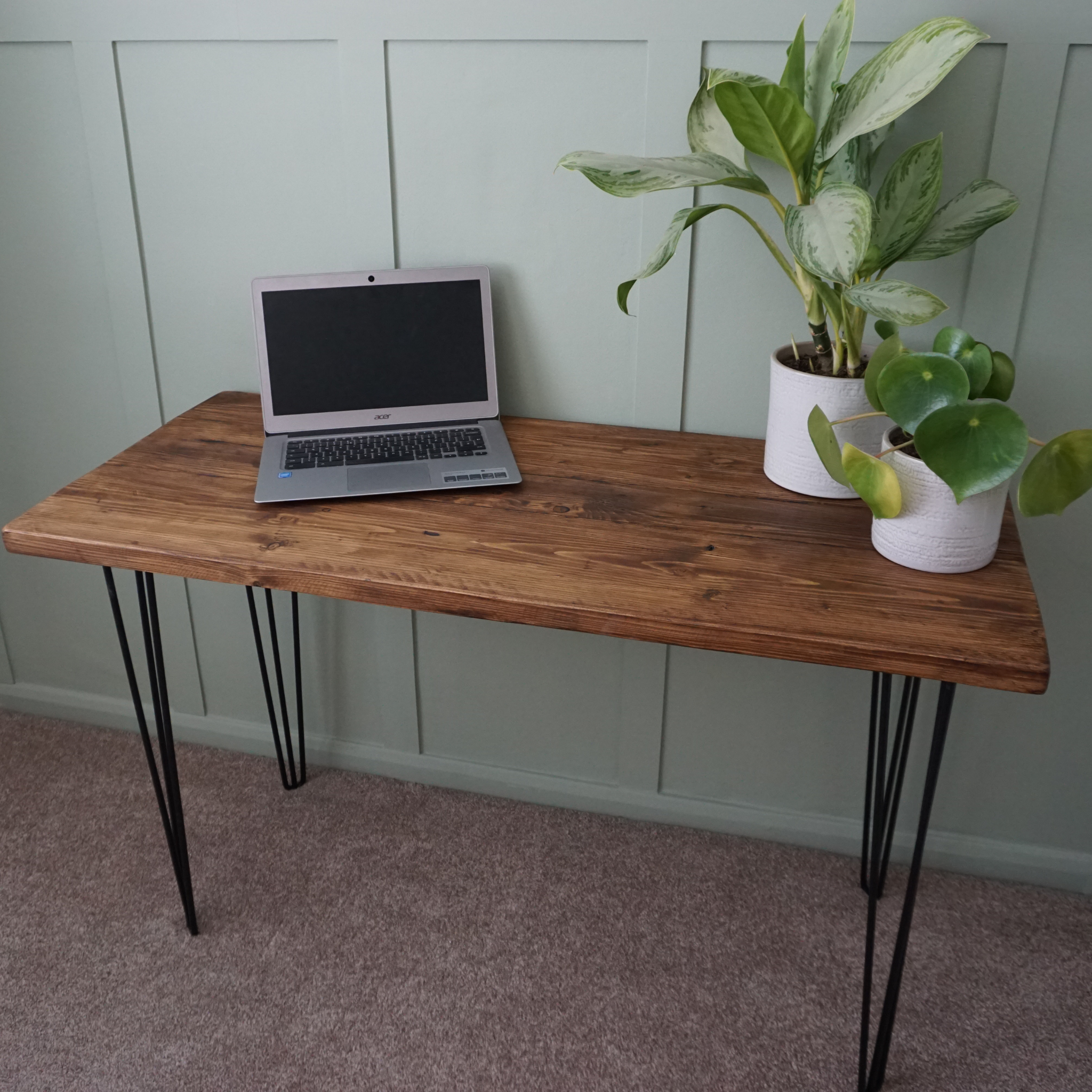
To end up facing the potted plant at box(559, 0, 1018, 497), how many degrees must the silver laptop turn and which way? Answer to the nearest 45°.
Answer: approximately 45° to its left

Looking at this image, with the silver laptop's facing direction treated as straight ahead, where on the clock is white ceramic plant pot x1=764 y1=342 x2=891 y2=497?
The white ceramic plant pot is roughly at 10 o'clock from the silver laptop.

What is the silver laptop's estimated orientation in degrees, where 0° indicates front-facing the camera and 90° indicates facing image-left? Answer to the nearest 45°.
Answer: approximately 0°
